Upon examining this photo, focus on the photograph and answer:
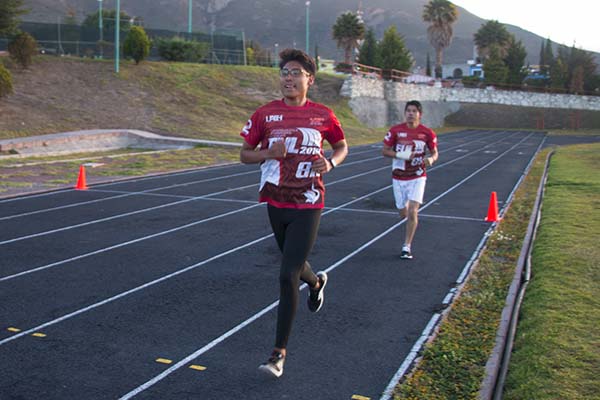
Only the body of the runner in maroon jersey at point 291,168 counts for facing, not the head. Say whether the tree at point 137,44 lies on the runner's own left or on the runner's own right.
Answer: on the runner's own right

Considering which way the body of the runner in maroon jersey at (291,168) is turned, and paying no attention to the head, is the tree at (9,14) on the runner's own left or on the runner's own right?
on the runner's own right

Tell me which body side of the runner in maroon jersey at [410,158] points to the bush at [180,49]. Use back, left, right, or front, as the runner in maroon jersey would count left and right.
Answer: back

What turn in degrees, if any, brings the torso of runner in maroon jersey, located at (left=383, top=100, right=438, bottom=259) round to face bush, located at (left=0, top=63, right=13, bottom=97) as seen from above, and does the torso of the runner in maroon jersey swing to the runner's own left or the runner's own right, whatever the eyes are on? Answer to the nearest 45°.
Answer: approximately 135° to the runner's own right

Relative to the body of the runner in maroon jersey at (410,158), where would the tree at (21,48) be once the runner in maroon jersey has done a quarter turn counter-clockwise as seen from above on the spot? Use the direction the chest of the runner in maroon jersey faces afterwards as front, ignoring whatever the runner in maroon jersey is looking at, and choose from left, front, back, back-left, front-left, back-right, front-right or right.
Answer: back-left

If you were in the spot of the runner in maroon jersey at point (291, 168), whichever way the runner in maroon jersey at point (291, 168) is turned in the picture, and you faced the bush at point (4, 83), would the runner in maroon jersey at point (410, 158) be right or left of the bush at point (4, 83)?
right

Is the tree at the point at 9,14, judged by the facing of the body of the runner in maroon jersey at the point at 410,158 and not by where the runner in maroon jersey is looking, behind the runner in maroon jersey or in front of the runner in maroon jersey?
behind

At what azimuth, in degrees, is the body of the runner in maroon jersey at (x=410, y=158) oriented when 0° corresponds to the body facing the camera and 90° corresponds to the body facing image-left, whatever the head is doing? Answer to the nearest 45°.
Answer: approximately 0°
